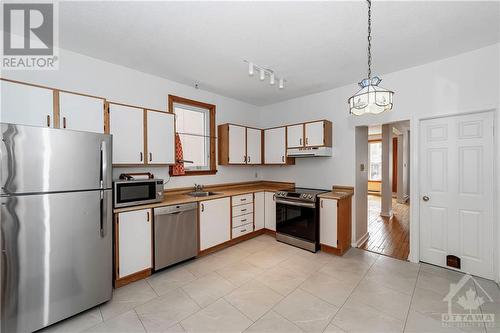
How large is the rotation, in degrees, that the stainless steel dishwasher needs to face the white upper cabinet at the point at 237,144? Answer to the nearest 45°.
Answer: approximately 90° to its left

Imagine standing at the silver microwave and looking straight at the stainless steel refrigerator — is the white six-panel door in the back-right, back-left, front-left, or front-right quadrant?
back-left

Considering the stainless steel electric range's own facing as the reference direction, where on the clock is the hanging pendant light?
The hanging pendant light is roughly at 10 o'clock from the stainless steel electric range.

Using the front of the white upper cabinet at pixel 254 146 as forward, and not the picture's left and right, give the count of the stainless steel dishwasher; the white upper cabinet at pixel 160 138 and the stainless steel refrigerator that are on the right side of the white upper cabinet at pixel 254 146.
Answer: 3

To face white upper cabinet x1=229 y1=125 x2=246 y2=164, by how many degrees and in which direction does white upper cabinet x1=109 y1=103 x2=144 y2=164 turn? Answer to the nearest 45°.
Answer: approximately 45° to its left

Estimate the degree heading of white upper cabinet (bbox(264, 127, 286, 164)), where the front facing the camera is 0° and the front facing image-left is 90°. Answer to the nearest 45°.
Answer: approximately 45°

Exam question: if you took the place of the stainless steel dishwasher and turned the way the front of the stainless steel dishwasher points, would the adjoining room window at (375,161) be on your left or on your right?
on your left

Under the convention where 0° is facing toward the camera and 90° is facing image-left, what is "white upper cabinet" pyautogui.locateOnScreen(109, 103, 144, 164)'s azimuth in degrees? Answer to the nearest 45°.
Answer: approximately 315°
